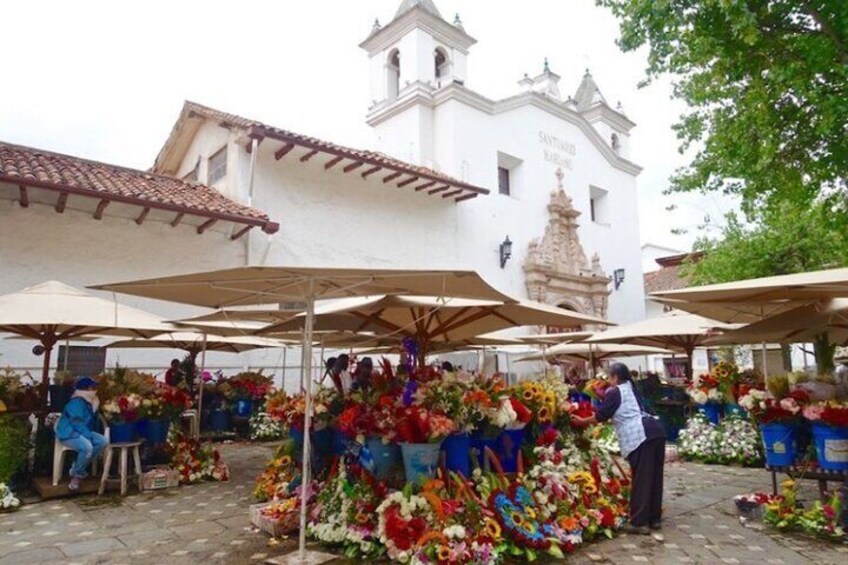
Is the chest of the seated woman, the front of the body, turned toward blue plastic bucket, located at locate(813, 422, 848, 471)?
yes

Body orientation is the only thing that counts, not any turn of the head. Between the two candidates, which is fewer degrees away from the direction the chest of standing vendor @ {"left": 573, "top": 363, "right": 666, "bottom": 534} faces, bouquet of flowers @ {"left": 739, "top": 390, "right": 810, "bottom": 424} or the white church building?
the white church building

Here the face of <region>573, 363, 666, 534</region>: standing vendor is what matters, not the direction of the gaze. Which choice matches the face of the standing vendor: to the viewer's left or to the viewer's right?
to the viewer's left

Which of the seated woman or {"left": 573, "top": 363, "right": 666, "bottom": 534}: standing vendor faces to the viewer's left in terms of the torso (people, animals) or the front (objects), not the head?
the standing vendor

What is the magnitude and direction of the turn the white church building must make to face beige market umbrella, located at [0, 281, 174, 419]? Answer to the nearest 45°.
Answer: approximately 90° to its right

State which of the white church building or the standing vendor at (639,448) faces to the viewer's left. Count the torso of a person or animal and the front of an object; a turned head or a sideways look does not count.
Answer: the standing vendor

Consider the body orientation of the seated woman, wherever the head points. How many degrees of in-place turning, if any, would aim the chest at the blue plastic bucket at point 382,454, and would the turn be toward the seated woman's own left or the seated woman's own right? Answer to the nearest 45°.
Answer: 0° — they already face it

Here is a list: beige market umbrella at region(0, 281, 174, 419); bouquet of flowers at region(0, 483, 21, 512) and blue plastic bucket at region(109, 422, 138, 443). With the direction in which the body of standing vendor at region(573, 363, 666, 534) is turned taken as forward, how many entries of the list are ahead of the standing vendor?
3

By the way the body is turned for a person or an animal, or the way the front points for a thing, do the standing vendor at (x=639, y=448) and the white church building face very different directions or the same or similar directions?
very different directions

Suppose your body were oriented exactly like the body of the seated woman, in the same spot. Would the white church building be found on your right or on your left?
on your left

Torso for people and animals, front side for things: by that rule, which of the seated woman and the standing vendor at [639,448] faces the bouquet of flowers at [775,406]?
the seated woman

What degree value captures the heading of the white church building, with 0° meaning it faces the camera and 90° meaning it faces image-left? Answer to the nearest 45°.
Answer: approximately 315°

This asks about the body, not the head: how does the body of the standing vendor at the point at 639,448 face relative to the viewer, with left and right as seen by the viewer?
facing to the left of the viewer
